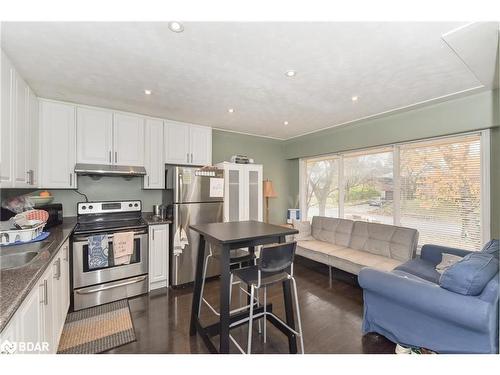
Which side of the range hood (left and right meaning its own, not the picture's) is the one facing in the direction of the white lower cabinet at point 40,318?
front

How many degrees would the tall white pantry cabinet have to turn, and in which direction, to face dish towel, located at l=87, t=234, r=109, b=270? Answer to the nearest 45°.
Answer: approximately 45° to its right

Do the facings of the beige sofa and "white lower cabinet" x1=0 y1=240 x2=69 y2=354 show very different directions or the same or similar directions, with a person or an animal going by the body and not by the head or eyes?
very different directions

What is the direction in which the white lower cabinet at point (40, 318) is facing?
to the viewer's right

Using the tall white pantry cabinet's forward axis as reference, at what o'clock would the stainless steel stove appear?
The stainless steel stove is roughly at 2 o'clock from the tall white pantry cabinet.

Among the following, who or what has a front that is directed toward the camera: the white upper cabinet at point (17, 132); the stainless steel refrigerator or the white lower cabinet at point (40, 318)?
the stainless steel refrigerator

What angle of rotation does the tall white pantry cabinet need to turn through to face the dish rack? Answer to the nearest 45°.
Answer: approximately 45° to its right

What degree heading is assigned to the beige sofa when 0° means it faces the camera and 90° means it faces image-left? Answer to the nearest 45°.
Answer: approximately 45°

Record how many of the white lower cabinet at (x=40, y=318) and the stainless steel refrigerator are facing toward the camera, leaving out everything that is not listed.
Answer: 1

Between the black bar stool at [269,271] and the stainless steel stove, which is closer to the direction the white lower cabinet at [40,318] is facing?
the black bar stool

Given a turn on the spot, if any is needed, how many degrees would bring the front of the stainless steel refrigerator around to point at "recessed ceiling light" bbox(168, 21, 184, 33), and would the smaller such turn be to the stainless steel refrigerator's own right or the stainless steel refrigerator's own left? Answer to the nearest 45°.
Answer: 0° — it already faces it

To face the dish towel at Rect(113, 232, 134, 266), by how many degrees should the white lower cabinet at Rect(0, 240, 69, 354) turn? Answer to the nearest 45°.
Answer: approximately 45° to its left

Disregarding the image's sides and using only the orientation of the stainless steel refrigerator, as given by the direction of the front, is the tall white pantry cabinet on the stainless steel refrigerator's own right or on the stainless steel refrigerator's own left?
on the stainless steel refrigerator's own left
